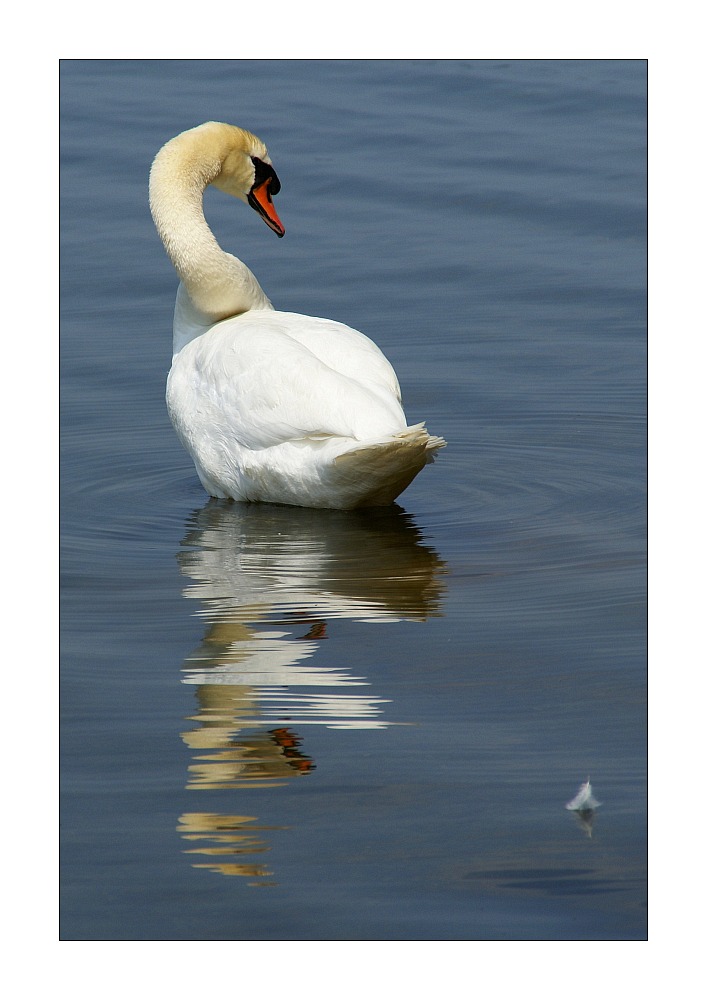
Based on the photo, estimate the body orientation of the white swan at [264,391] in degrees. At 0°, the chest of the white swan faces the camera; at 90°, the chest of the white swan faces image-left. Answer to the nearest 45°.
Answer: approximately 135°

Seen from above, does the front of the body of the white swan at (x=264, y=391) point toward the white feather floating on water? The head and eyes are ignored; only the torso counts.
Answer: no
